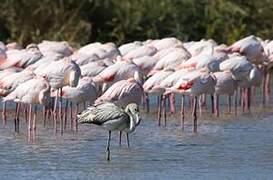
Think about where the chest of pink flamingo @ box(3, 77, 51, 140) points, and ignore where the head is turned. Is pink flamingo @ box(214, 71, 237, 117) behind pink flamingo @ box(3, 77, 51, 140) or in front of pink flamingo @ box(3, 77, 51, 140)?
in front

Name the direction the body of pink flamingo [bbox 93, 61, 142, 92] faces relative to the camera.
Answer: to the viewer's right

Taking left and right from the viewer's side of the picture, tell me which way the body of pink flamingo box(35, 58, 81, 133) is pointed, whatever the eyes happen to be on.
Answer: facing to the right of the viewer

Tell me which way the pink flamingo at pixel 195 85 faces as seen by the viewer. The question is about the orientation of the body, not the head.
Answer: to the viewer's right

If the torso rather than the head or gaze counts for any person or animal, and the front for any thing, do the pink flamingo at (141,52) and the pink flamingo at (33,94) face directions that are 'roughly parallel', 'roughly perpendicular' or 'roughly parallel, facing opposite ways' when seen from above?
roughly parallel

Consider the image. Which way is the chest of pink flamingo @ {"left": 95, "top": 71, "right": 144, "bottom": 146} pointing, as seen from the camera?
to the viewer's right

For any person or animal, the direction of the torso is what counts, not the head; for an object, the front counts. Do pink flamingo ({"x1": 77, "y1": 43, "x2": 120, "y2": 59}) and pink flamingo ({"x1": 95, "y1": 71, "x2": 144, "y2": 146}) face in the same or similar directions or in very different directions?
same or similar directions
